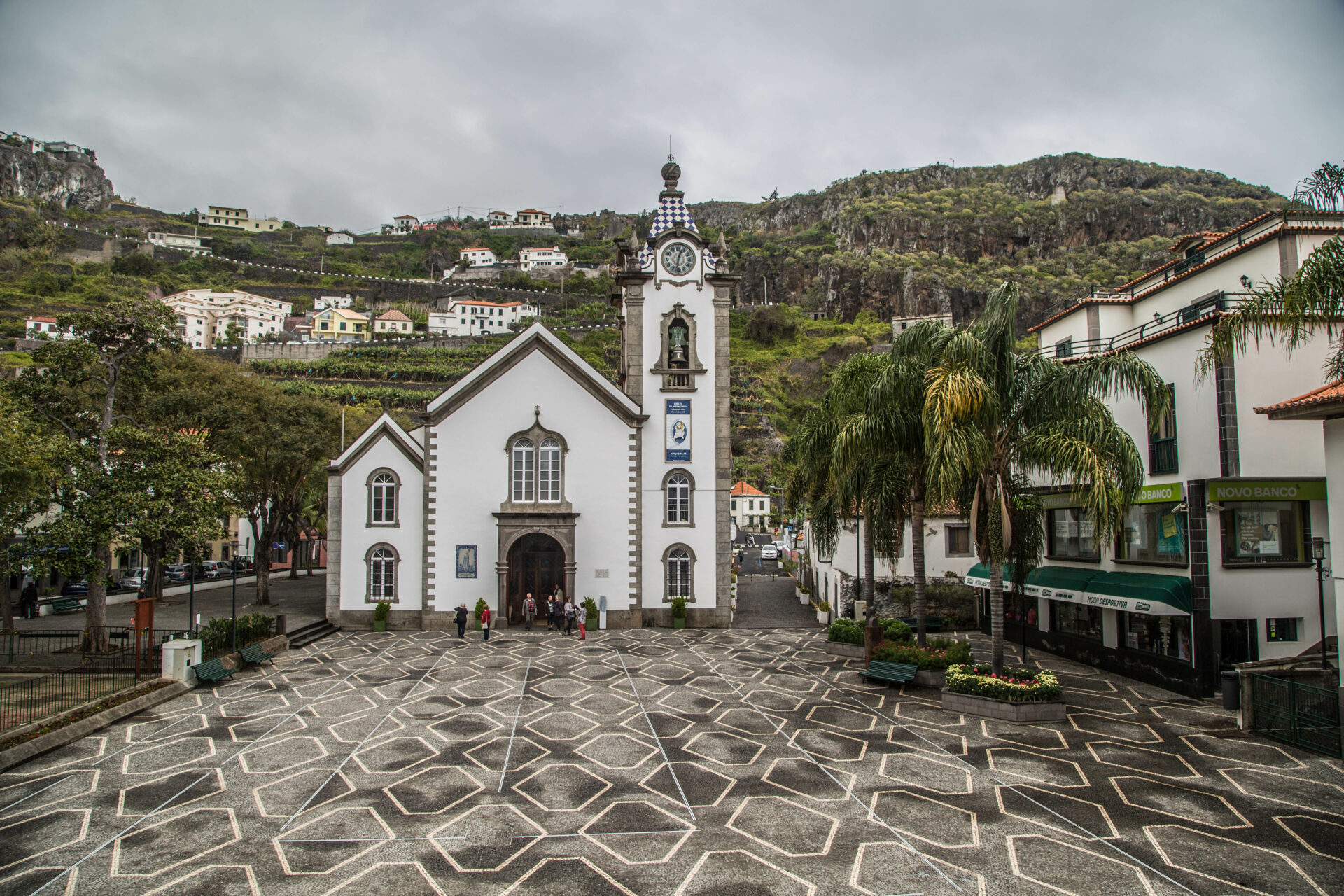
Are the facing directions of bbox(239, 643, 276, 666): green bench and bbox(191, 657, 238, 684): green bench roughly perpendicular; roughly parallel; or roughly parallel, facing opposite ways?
roughly parallel

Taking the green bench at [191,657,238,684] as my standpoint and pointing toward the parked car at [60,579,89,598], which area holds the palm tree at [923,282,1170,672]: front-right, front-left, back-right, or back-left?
back-right

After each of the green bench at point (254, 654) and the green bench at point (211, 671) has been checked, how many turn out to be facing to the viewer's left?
0

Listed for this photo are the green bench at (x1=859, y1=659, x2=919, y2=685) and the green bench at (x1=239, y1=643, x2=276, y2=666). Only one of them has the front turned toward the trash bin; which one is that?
the green bench at (x1=239, y1=643, x2=276, y2=666)

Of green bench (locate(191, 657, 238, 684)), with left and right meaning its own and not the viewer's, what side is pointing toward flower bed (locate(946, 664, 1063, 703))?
front

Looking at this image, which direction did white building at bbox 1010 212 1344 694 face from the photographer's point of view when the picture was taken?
facing the viewer and to the left of the viewer

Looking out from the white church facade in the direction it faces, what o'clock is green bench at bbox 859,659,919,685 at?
The green bench is roughly at 11 o'clock from the white church facade.

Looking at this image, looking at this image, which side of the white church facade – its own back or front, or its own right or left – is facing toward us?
front

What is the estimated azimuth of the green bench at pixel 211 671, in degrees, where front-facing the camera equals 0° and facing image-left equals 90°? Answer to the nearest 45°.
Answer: approximately 315°

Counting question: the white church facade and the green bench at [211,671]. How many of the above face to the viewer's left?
0
